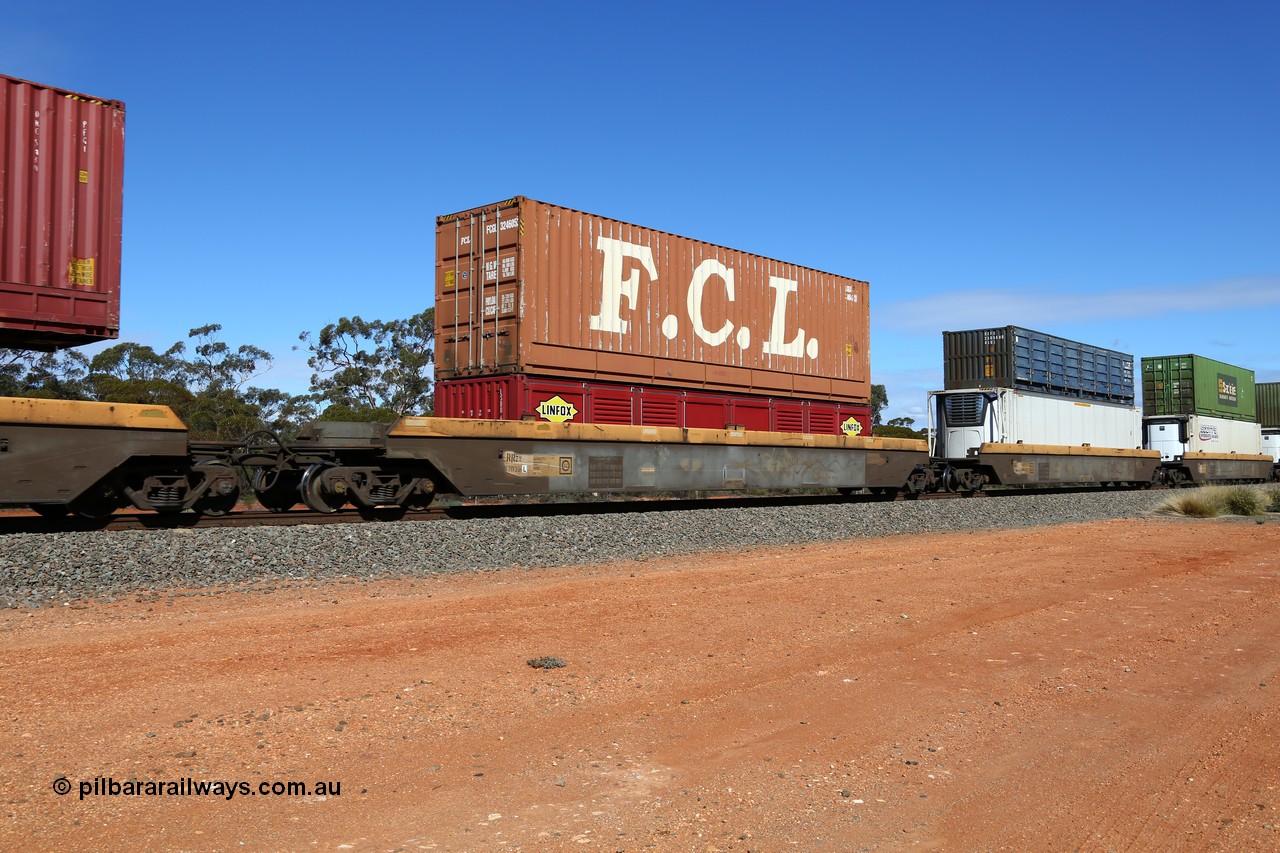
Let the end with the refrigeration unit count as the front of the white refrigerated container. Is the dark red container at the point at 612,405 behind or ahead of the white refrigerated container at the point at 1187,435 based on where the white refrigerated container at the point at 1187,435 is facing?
ahead

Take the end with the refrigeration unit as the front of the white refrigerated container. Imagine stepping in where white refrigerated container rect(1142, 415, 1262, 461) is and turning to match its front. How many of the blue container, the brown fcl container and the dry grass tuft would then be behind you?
0

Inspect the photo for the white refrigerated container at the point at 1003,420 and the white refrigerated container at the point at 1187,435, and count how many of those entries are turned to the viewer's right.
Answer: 0

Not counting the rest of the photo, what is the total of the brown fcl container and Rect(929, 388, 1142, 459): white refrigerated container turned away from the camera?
0

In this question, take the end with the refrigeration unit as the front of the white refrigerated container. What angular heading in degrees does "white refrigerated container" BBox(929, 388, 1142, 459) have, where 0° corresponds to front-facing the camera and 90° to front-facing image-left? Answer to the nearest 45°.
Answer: approximately 45°

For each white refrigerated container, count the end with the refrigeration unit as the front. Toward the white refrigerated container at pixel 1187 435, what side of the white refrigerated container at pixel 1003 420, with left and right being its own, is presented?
back

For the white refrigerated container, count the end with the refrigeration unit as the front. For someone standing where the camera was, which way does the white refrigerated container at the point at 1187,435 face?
facing the viewer and to the left of the viewer

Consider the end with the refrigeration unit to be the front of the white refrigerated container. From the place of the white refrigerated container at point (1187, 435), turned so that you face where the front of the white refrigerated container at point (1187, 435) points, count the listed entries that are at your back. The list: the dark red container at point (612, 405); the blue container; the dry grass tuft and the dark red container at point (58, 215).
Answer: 0
